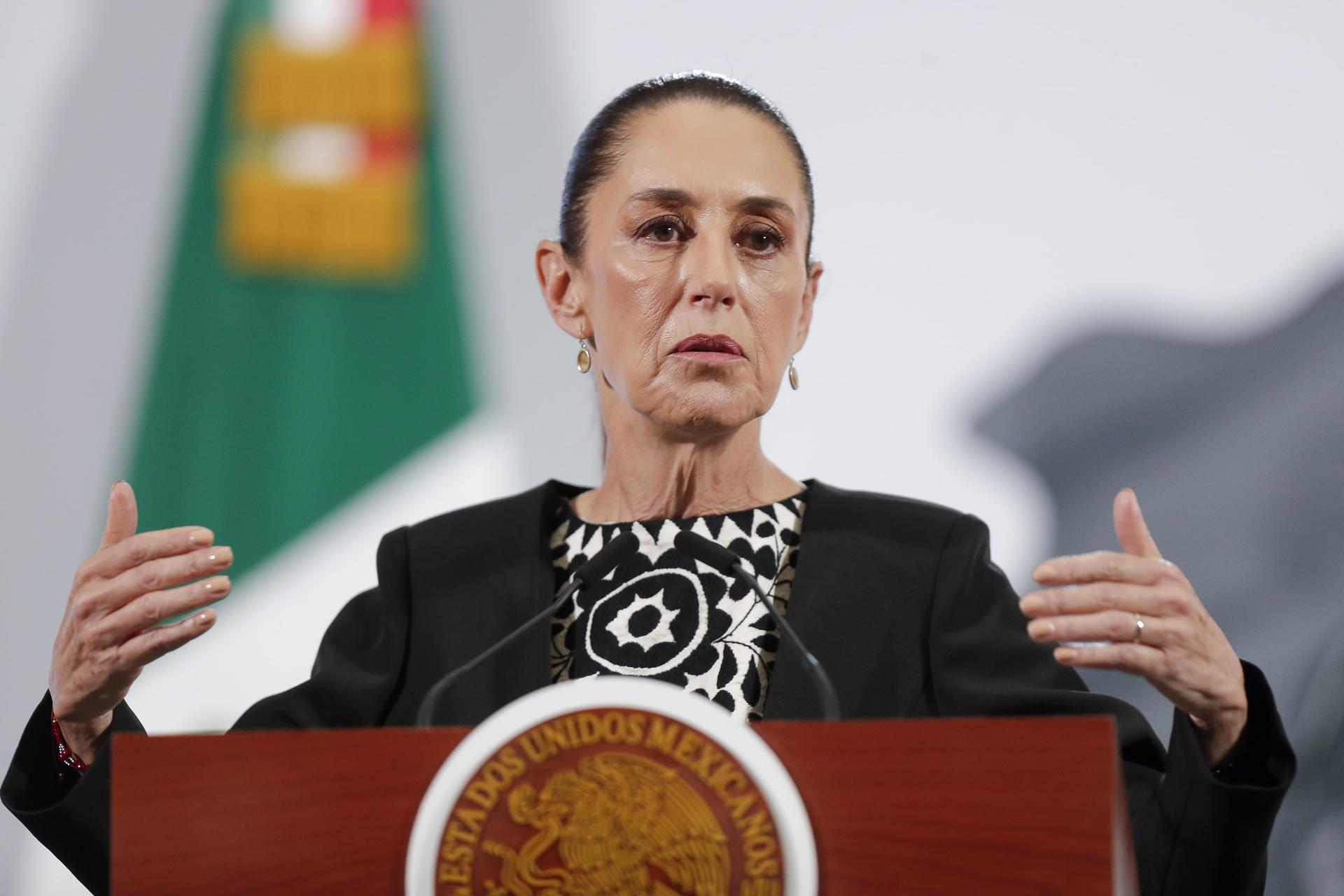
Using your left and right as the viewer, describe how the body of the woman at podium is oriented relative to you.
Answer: facing the viewer

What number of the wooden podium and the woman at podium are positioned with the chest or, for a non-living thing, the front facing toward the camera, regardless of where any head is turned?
2

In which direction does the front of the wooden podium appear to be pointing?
toward the camera

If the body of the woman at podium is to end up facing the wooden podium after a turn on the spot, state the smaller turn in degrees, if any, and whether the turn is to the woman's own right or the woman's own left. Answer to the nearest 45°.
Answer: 0° — they already face it

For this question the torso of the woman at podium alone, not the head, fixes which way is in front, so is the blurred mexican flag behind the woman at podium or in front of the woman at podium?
behind

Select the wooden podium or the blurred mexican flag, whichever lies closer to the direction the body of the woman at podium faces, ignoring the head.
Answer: the wooden podium

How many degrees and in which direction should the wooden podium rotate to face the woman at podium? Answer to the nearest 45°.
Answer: approximately 180°
